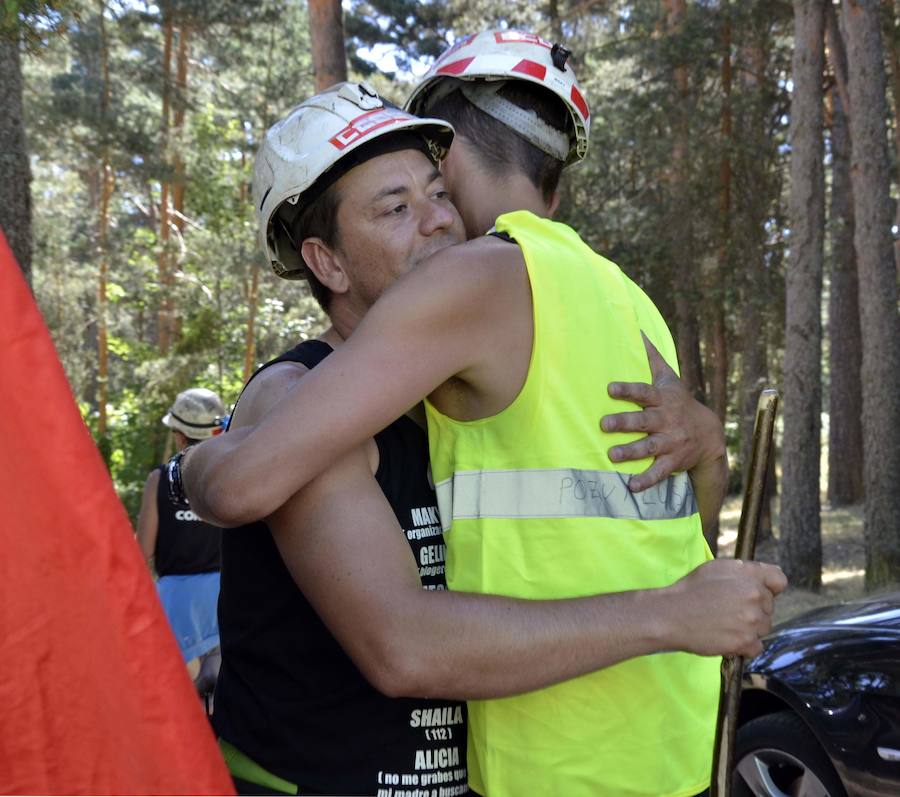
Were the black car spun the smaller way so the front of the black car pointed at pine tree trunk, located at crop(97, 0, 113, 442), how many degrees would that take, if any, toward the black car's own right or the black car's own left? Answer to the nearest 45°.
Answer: approximately 45° to the black car's own right

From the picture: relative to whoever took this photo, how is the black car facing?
facing to the left of the viewer

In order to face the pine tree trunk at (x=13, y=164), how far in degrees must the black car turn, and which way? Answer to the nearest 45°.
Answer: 0° — it already faces it

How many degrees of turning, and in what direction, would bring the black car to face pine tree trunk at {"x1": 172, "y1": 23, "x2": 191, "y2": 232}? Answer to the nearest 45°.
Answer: approximately 45° to its right

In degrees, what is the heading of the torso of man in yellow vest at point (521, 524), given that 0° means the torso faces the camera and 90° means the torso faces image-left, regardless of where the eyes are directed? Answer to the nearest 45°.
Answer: approximately 135°

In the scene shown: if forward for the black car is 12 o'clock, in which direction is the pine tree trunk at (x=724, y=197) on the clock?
The pine tree trunk is roughly at 3 o'clock from the black car.

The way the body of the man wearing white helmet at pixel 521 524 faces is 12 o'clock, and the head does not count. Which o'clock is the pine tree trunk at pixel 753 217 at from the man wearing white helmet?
The pine tree trunk is roughly at 2 o'clock from the man wearing white helmet.

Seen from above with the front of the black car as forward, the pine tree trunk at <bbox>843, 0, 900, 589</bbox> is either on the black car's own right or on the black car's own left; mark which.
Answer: on the black car's own right

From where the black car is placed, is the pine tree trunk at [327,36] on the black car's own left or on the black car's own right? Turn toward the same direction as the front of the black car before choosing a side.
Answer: on the black car's own right
